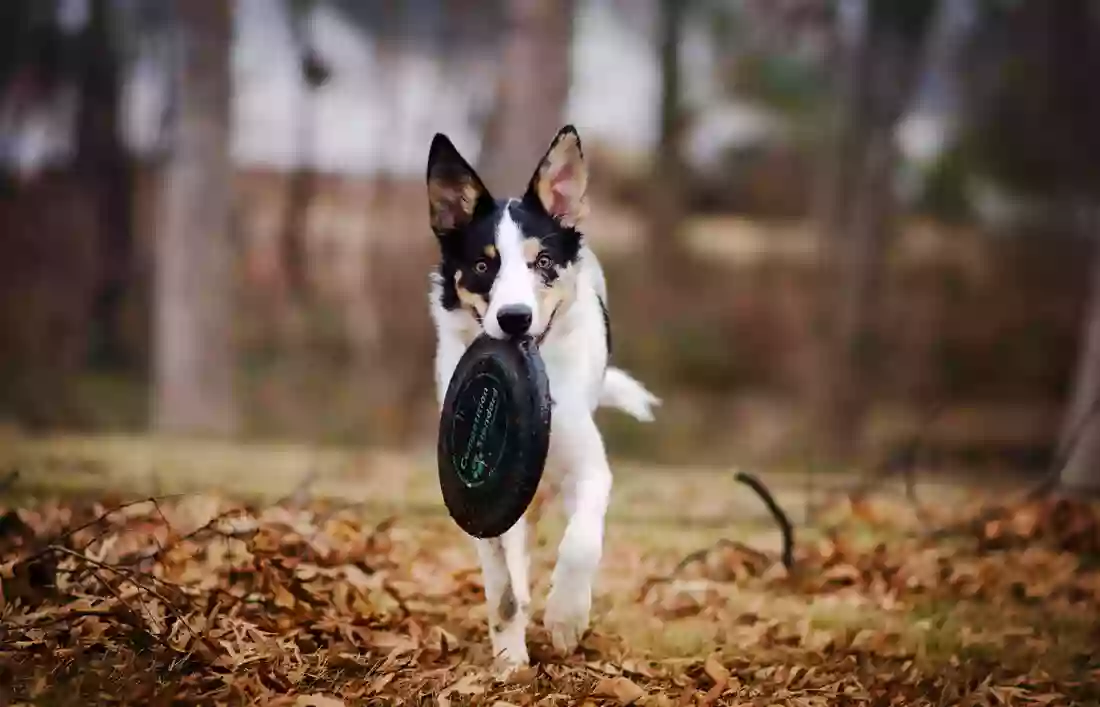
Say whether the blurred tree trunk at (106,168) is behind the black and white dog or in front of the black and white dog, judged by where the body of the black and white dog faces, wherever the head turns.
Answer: behind

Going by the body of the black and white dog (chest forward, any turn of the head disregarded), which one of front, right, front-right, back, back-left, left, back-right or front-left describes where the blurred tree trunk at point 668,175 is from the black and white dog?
back

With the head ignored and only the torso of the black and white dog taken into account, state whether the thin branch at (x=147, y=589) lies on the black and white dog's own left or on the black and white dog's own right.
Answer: on the black and white dog's own right

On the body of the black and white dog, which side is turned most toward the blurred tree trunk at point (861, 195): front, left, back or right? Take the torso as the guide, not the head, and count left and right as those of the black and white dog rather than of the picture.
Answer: back

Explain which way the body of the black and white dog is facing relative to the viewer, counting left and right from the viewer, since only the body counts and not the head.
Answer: facing the viewer

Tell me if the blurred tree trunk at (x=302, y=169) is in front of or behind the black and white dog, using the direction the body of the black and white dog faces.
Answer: behind

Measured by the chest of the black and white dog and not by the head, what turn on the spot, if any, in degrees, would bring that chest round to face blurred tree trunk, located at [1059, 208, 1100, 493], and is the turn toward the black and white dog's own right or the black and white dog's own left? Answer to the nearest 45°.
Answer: approximately 135° to the black and white dog's own left

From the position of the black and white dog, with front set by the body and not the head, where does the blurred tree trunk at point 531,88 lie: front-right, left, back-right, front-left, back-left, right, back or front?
back
